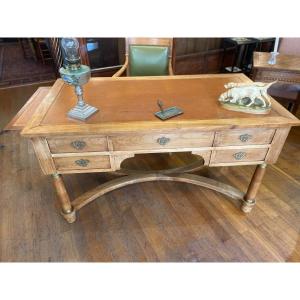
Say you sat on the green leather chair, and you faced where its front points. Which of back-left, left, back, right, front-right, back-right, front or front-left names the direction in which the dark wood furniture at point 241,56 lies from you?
back-left

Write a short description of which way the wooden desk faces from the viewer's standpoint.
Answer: facing the viewer

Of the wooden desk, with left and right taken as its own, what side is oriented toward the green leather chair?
back

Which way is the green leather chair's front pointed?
toward the camera

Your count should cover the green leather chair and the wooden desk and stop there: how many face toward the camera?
2

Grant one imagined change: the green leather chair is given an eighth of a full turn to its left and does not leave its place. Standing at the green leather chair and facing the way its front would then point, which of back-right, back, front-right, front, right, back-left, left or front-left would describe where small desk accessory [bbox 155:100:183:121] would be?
front-right

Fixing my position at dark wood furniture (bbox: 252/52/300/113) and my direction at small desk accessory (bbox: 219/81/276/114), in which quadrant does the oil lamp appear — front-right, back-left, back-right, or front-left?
front-right

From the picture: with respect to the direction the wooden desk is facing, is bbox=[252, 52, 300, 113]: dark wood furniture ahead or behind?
behind

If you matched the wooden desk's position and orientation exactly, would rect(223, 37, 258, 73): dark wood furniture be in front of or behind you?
behind

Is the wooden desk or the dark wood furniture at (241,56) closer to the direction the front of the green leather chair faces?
the wooden desk

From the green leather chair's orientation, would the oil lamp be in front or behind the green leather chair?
in front

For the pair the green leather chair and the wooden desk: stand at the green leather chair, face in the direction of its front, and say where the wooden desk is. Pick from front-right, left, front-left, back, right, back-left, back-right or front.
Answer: front

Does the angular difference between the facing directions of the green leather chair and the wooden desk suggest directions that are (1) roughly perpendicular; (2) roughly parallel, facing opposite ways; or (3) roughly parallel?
roughly parallel
